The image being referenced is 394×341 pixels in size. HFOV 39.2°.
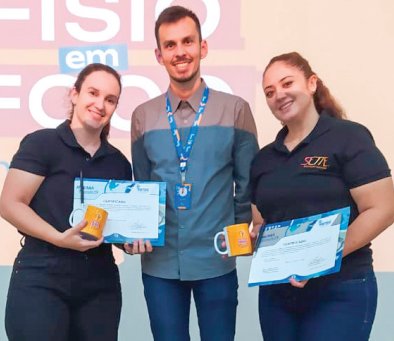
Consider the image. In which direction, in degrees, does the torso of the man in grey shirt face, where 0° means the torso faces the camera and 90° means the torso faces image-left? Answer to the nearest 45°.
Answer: approximately 0°
